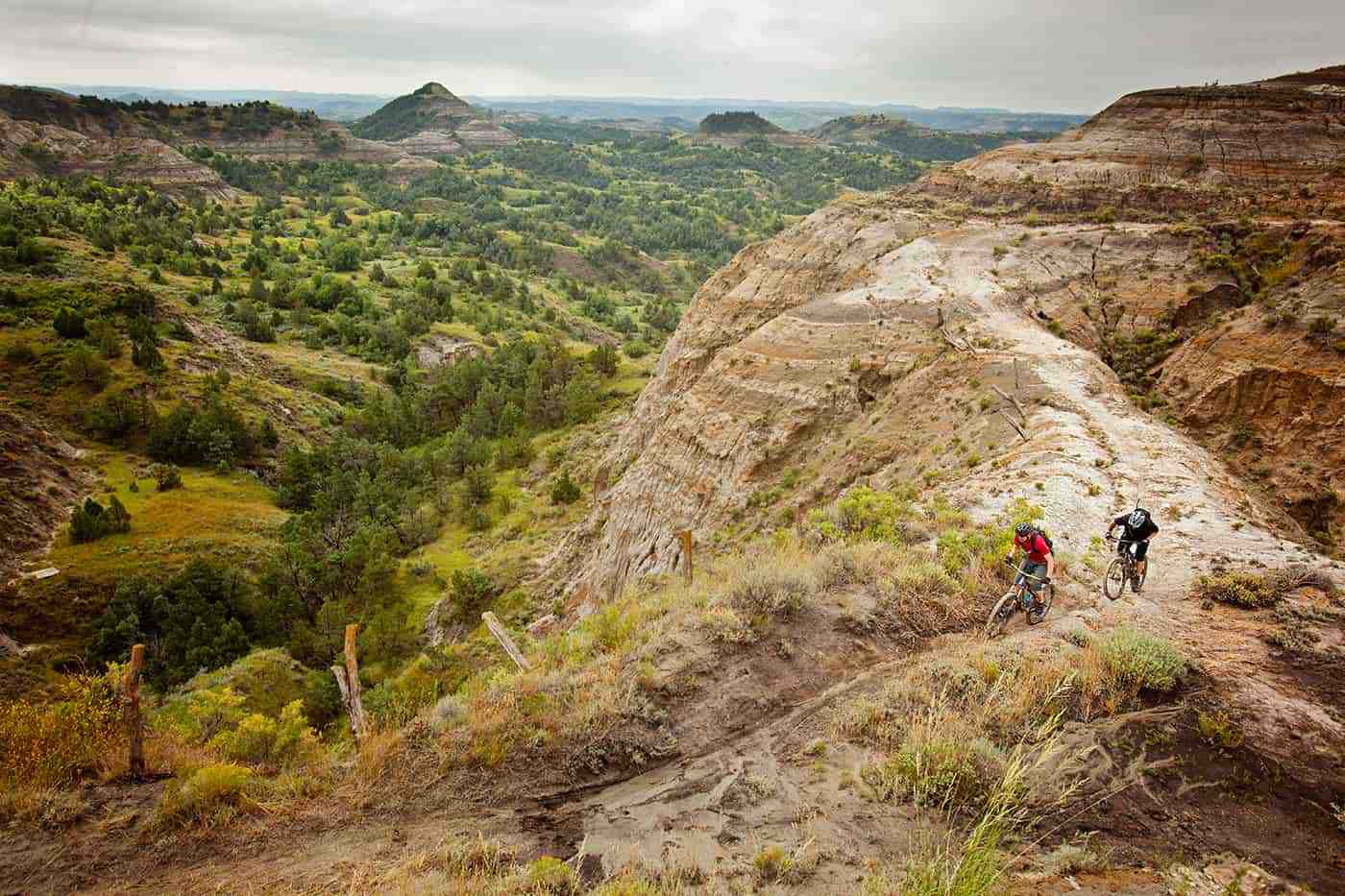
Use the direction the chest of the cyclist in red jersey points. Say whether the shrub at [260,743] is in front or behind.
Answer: in front

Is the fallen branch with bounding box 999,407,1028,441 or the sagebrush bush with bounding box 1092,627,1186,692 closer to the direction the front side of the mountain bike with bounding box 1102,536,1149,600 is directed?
the sagebrush bush

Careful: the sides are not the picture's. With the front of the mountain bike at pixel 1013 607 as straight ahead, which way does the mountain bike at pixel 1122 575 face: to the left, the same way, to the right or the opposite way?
the same way

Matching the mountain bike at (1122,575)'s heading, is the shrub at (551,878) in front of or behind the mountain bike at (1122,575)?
in front

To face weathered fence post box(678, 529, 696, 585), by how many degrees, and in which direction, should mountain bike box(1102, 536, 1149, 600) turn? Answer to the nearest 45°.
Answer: approximately 45° to its right

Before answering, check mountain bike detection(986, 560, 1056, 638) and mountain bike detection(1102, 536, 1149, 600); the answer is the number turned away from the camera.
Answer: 0

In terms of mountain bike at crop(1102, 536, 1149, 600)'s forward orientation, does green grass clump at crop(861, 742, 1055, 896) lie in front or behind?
in front

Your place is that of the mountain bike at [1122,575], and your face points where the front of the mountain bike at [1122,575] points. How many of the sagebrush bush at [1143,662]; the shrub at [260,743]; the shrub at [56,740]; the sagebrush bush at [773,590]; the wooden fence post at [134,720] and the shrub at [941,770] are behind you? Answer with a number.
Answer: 0

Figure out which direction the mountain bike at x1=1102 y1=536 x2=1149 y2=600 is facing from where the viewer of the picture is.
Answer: facing the viewer and to the left of the viewer

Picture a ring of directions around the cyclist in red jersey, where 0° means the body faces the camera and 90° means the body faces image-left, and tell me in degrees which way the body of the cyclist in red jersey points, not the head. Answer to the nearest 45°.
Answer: approximately 45°

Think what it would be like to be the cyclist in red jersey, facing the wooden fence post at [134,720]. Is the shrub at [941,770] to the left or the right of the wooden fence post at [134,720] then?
left

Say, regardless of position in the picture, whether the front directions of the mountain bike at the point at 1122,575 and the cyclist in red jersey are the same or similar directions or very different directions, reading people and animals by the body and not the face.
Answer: same or similar directions

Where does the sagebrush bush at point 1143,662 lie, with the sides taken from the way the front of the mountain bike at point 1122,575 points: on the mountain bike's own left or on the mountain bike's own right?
on the mountain bike's own left

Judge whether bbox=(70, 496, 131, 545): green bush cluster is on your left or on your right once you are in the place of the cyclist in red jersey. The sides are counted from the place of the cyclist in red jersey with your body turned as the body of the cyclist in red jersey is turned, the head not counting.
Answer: on your right

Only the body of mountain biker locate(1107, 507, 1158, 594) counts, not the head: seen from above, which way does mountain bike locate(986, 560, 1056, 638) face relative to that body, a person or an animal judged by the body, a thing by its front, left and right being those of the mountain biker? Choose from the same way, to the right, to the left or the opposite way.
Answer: the same way
